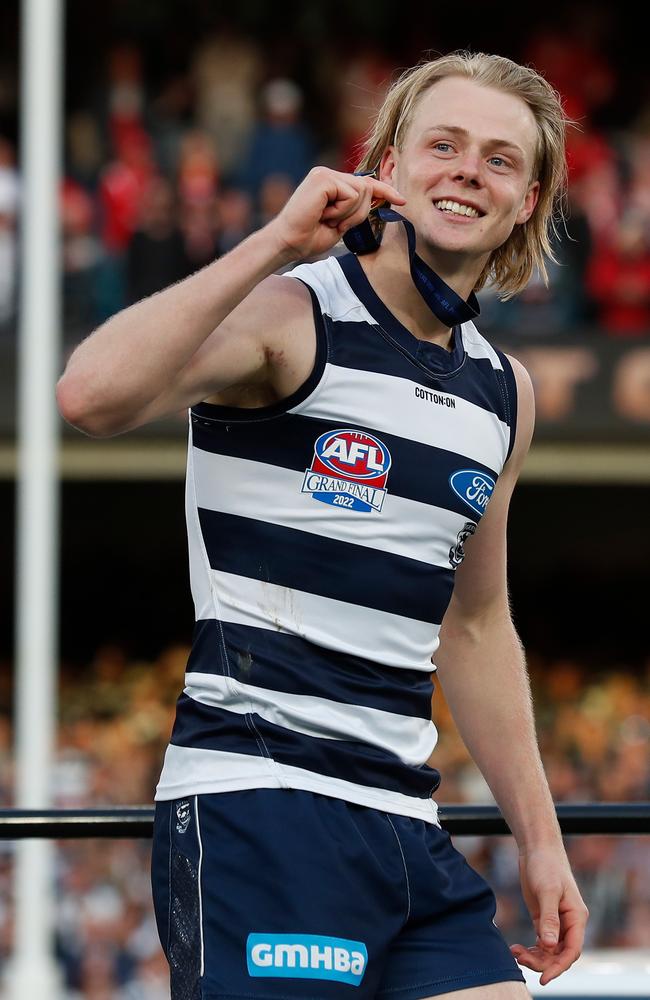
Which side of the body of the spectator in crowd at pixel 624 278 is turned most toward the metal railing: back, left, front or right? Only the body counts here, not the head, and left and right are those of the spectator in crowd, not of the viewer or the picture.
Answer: front

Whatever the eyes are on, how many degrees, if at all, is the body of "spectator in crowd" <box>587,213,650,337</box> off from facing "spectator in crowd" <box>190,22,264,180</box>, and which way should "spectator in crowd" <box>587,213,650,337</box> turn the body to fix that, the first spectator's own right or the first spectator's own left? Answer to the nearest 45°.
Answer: approximately 90° to the first spectator's own right

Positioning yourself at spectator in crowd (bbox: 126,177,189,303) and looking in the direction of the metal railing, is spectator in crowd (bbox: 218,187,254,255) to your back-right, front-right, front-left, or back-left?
back-left

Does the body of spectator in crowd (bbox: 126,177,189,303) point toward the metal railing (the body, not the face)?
yes

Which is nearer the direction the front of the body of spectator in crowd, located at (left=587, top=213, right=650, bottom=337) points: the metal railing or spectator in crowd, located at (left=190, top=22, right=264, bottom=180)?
the metal railing

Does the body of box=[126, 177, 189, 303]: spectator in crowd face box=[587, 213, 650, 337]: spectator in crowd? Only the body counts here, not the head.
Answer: no

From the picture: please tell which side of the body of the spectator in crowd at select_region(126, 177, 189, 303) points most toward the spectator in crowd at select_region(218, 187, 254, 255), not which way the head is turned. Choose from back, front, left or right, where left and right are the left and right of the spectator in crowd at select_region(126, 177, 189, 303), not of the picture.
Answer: left

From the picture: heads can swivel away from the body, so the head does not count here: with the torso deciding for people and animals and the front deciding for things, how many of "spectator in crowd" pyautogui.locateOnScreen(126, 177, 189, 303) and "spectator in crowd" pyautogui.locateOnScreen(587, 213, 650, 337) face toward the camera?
2

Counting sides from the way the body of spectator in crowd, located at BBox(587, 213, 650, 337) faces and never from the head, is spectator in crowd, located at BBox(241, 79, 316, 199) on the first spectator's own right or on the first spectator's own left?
on the first spectator's own right

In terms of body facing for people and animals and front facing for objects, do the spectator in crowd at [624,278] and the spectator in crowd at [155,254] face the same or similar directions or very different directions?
same or similar directions

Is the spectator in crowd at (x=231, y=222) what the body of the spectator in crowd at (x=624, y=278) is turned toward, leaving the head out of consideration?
no

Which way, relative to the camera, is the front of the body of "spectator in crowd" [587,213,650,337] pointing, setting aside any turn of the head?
toward the camera

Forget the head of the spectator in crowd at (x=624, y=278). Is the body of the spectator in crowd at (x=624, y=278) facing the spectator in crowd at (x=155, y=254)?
no
